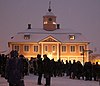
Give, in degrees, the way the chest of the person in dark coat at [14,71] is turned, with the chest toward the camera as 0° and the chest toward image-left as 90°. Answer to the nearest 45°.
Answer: approximately 180°
